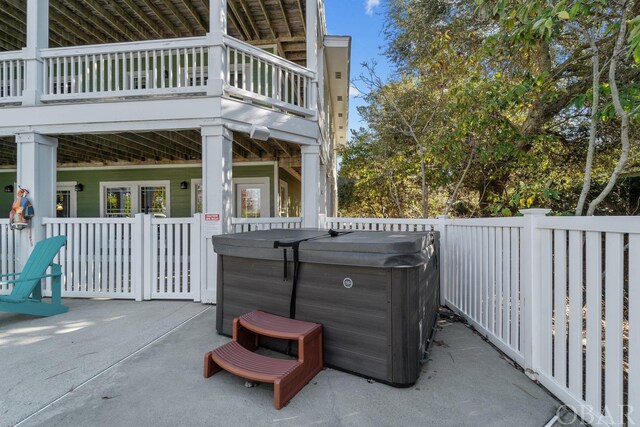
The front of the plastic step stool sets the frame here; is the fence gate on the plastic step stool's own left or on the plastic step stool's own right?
on the plastic step stool's own right

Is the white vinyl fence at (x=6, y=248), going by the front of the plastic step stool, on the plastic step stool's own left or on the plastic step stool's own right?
on the plastic step stool's own right

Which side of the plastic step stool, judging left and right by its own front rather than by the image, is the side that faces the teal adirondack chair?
right

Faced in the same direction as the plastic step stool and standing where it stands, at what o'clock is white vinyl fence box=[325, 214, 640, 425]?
The white vinyl fence is roughly at 8 o'clock from the plastic step stool.

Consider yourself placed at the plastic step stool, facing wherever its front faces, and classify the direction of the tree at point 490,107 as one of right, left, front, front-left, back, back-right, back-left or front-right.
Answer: back

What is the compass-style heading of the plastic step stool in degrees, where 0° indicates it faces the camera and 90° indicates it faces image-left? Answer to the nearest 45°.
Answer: approximately 45°

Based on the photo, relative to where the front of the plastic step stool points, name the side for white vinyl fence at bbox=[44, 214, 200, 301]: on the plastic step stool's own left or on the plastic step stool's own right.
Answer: on the plastic step stool's own right

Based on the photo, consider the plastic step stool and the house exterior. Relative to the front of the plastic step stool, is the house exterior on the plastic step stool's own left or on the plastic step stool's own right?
on the plastic step stool's own right
